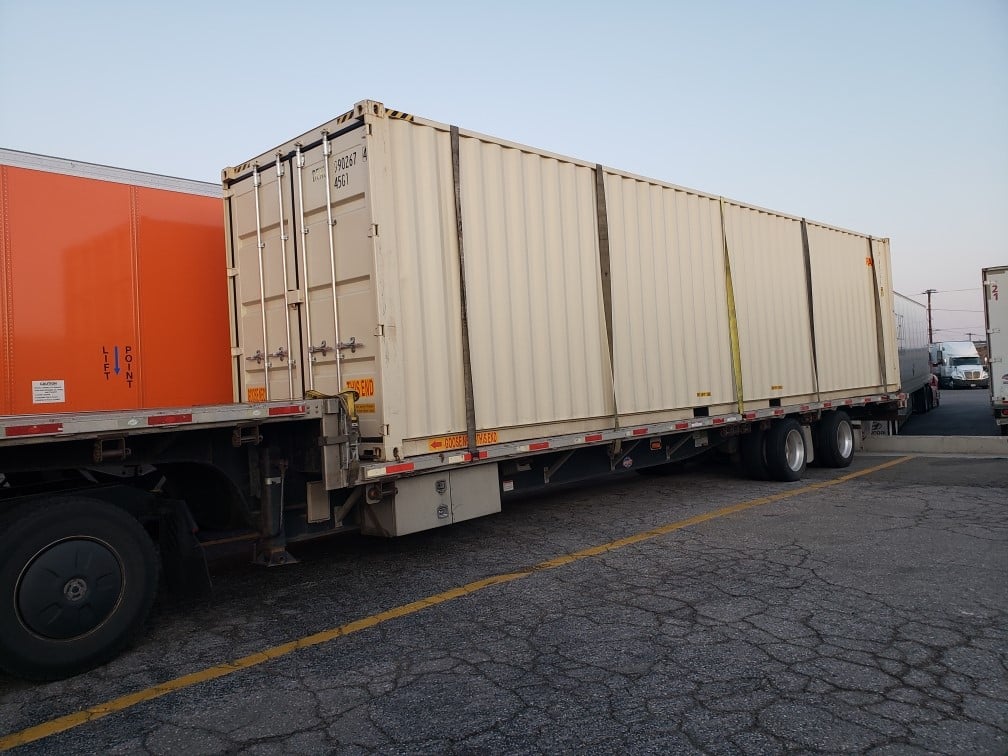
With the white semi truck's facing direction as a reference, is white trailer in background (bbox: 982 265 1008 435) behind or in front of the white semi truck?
in front

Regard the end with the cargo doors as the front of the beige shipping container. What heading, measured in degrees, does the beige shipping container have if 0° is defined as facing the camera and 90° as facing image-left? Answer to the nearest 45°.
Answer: approximately 45°

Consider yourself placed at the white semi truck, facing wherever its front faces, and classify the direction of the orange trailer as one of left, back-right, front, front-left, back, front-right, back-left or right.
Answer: front-right

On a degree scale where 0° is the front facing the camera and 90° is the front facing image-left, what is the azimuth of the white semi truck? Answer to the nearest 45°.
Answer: approximately 315°

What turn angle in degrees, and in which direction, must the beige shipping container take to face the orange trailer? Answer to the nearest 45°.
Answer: approximately 45° to its right

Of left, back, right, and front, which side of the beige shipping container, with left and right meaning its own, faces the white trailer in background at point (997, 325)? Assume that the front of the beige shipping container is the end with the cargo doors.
back
